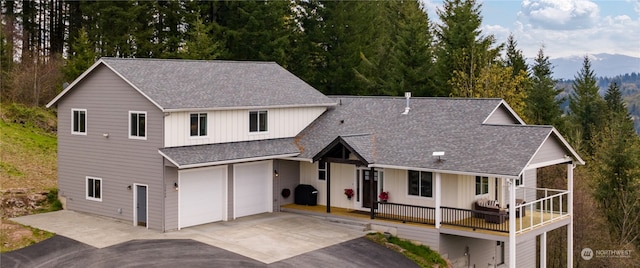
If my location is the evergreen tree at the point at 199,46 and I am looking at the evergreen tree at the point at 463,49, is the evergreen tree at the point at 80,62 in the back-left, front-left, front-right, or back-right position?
back-right

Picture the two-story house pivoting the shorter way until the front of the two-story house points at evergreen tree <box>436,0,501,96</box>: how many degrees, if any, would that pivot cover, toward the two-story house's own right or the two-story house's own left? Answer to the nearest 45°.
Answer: approximately 135° to the two-story house's own left

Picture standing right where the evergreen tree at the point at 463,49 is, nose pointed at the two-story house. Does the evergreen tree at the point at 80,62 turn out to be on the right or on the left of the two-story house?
right

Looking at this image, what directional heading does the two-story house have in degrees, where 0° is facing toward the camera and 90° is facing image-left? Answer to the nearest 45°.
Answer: approximately 0°

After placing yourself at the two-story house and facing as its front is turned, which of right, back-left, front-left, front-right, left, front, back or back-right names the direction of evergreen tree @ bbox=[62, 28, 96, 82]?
back-right

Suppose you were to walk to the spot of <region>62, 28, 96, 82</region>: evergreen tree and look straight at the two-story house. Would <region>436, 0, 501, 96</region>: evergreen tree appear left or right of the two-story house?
left
